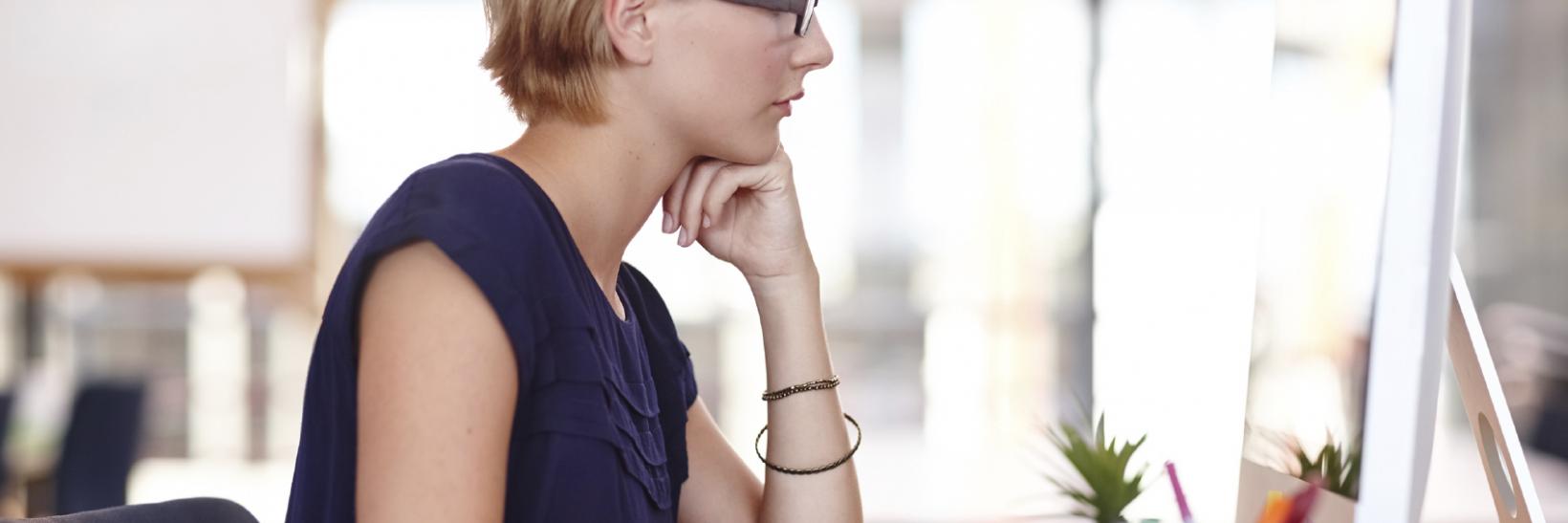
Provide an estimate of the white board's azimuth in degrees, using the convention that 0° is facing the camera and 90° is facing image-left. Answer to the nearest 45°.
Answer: approximately 0°

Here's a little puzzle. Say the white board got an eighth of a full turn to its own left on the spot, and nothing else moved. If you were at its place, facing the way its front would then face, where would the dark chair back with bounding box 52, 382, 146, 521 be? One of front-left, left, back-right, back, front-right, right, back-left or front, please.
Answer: front-right

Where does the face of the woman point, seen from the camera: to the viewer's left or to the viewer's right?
to the viewer's right

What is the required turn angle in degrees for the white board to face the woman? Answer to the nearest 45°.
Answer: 0° — it already faces them

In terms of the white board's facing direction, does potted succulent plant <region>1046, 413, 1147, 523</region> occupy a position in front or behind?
in front

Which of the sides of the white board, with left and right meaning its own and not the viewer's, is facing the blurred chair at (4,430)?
front

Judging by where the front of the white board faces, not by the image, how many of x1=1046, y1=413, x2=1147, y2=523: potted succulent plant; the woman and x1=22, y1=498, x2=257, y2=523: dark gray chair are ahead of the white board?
3

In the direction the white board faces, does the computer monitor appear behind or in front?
in front

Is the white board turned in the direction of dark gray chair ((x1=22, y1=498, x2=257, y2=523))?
yes
